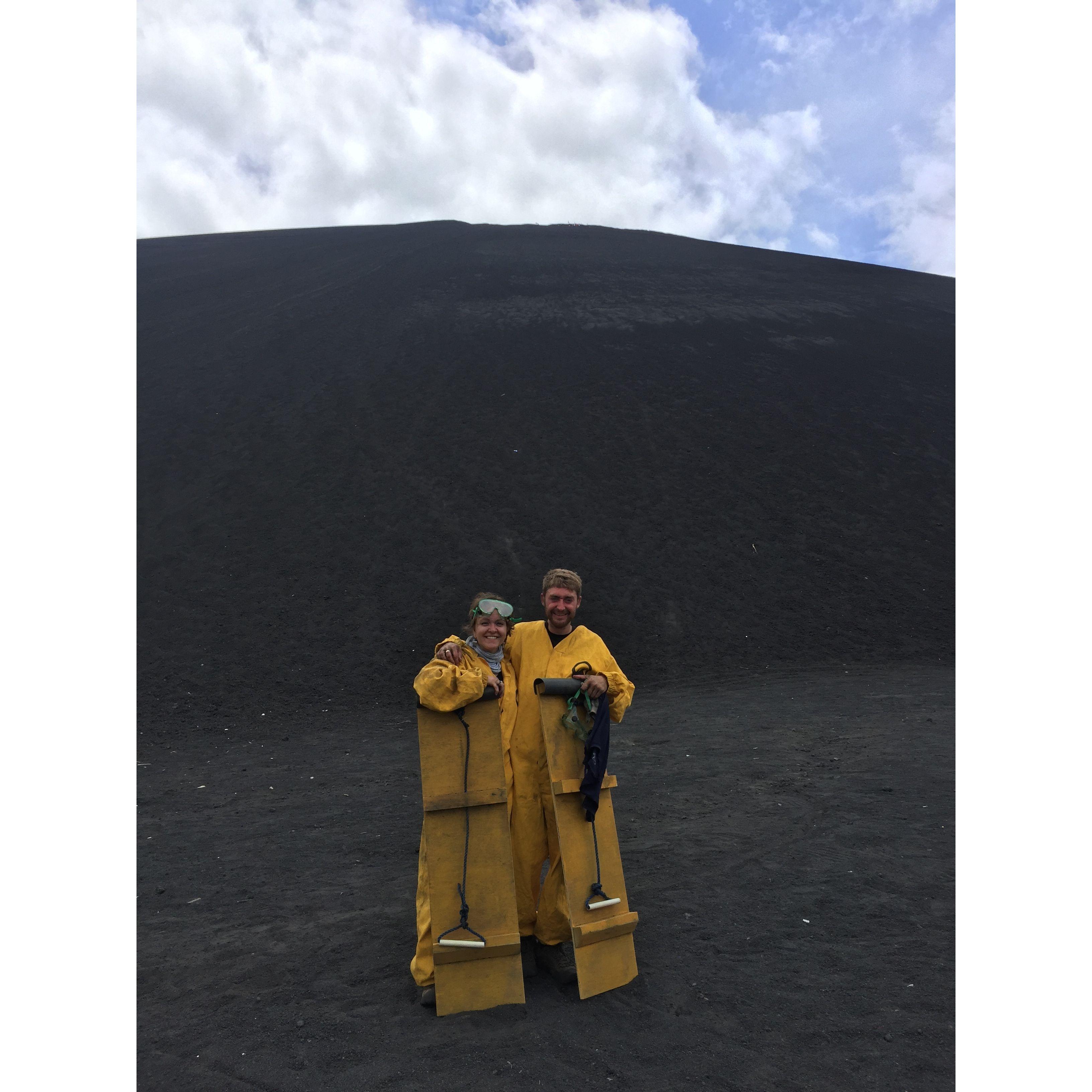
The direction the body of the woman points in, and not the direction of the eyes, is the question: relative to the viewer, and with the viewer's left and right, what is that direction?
facing the viewer and to the right of the viewer

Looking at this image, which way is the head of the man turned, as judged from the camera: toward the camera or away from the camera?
toward the camera

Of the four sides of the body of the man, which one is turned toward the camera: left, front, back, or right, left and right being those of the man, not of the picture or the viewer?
front

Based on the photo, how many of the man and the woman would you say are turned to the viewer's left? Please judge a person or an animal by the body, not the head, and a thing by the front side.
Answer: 0

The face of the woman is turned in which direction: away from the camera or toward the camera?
toward the camera
